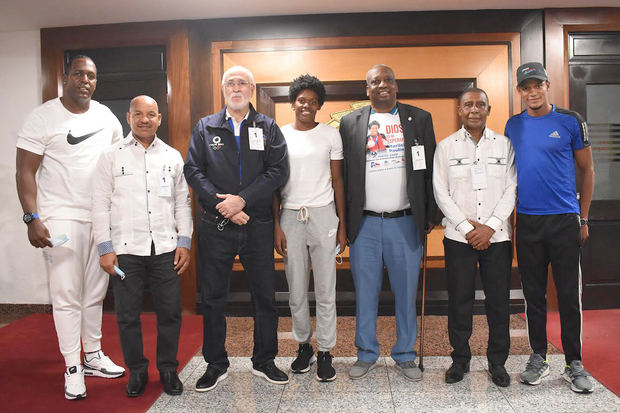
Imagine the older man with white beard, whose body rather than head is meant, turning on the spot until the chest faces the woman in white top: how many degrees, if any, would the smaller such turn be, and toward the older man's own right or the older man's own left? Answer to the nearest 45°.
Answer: approximately 90° to the older man's own left

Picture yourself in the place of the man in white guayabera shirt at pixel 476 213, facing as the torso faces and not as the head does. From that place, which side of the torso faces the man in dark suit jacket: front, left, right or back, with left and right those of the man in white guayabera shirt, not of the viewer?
right

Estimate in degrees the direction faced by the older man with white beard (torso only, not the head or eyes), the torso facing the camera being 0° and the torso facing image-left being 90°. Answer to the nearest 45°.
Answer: approximately 0°
